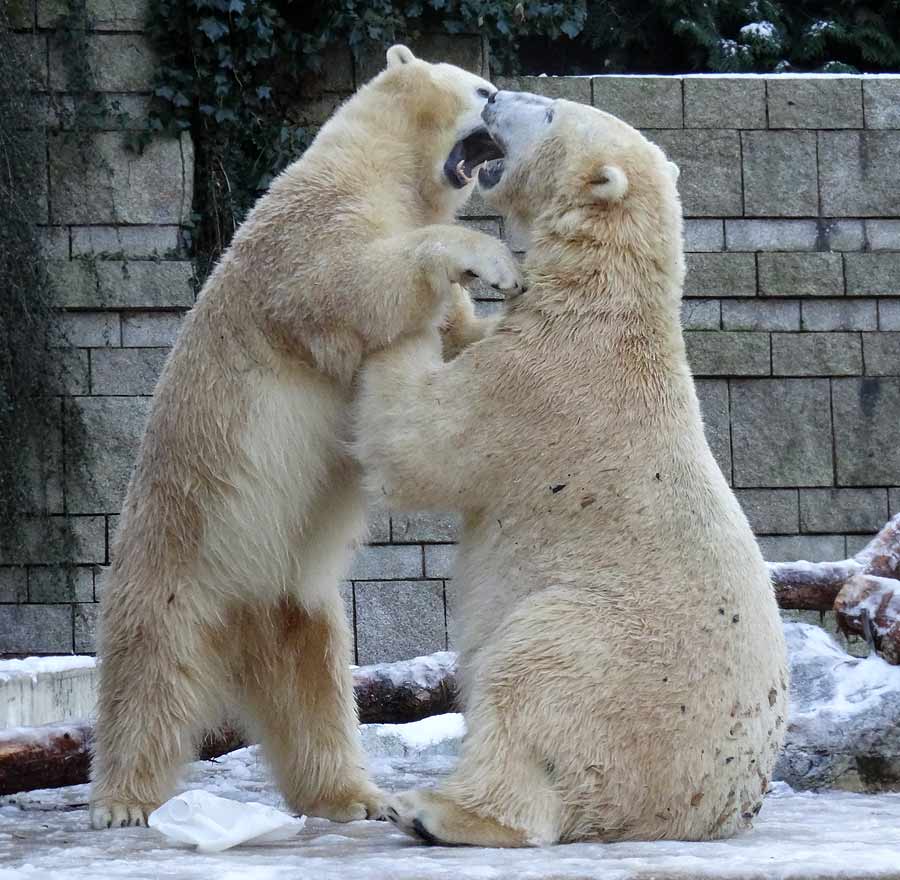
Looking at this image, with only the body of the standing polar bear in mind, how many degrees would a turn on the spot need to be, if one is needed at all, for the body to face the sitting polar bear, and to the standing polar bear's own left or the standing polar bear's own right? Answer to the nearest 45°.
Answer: approximately 45° to the standing polar bear's own right

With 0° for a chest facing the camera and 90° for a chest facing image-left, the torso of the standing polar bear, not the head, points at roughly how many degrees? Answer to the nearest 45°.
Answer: approximately 270°

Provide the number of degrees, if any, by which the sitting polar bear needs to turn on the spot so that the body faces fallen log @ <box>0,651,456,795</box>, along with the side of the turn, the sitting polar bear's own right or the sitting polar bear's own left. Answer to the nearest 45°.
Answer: approximately 45° to the sitting polar bear's own right

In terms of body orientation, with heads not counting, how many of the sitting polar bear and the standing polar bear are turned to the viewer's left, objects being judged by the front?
1

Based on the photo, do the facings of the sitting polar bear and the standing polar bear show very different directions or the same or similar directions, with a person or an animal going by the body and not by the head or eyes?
very different directions

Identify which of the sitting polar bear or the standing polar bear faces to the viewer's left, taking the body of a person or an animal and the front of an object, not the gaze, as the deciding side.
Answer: the sitting polar bear

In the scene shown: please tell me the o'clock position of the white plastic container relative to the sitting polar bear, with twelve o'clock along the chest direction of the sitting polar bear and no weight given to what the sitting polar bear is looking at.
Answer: The white plastic container is roughly at 12 o'clock from the sitting polar bear.

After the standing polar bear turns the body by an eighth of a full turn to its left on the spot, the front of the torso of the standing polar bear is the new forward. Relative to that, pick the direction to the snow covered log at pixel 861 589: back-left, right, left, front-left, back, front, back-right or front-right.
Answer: front

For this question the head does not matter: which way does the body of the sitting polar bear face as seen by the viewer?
to the viewer's left
